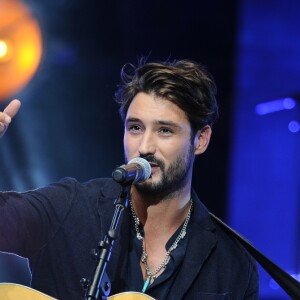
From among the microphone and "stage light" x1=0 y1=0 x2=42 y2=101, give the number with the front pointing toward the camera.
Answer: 1

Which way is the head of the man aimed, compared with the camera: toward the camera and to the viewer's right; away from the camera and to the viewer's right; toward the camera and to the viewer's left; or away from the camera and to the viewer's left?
toward the camera and to the viewer's left

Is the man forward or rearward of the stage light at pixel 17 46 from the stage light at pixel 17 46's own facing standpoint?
forward

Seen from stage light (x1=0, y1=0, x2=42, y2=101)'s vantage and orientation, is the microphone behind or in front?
in front

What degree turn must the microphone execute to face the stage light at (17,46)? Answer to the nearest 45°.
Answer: approximately 90° to its left

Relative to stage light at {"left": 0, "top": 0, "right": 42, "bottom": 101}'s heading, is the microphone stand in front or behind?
in front

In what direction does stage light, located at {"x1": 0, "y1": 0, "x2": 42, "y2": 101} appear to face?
toward the camera

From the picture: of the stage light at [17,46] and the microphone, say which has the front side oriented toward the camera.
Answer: the stage light

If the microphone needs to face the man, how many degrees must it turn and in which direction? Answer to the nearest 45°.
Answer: approximately 45° to its left

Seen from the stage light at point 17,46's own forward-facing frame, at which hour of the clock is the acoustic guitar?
The acoustic guitar is roughly at 12 o'clock from the stage light.

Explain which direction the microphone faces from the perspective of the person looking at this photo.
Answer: facing away from the viewer and to the right of the viewer

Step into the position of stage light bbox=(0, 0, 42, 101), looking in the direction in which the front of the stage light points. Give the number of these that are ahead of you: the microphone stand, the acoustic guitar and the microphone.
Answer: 3
